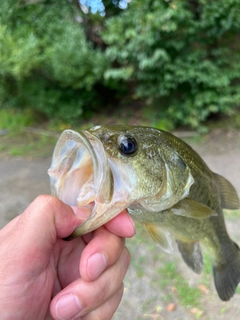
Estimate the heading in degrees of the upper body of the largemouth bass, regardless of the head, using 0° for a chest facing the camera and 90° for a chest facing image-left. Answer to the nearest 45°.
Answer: approximately 45°
